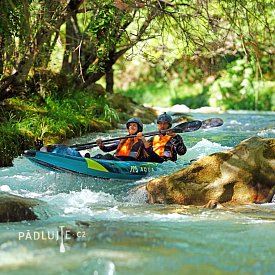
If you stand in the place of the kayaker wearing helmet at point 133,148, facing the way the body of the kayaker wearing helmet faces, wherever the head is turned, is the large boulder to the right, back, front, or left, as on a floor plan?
left

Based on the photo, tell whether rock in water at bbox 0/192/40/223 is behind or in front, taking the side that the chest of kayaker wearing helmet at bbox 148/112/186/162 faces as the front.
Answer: in front

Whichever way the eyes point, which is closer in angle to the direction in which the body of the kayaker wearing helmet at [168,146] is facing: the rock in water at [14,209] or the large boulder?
the rock in water

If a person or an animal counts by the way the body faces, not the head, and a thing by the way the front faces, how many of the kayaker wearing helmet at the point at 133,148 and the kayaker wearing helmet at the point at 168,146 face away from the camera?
0

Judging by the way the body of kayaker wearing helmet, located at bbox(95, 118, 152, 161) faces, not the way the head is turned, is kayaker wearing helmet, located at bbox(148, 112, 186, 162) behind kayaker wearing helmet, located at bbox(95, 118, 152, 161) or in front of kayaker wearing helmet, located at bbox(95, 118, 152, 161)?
behind

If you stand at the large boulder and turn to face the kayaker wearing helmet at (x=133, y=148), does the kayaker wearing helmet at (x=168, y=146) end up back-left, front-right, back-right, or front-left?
front-right

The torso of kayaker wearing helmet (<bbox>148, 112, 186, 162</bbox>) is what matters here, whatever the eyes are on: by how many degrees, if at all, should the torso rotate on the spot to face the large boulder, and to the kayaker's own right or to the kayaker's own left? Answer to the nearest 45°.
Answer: approximately 45° to the kayaker's own left

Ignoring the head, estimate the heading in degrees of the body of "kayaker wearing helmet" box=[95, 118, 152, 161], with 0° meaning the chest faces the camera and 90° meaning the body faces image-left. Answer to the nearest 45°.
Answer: approximately 45°

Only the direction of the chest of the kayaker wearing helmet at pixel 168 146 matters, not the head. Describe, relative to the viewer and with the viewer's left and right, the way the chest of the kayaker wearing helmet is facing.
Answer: facing the viewer and to the left of the viewer

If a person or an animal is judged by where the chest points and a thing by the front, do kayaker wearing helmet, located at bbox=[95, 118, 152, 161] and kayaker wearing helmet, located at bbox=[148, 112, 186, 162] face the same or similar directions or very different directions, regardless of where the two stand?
same or similar directions

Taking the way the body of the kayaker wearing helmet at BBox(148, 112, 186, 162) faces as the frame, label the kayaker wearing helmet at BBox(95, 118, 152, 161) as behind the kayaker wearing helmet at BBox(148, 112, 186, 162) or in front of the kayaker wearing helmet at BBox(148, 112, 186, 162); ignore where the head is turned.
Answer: in front

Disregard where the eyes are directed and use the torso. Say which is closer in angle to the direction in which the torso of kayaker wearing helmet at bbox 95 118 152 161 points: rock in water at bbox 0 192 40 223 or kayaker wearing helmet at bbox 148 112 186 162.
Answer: the rock in water
